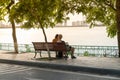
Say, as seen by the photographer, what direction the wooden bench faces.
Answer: facing away from the viewer and to the right of the viewer
